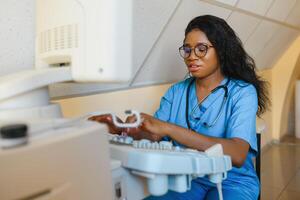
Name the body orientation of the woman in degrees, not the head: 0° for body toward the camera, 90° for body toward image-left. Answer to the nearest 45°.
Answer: approximately 45°

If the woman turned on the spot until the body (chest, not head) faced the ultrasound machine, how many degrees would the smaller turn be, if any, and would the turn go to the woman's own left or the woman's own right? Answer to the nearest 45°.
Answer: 0° — they already face it
